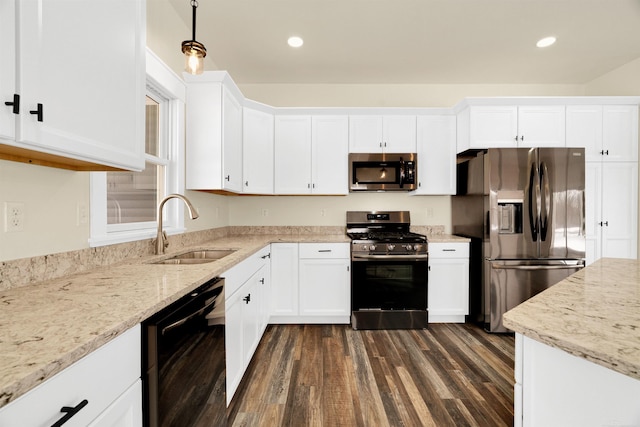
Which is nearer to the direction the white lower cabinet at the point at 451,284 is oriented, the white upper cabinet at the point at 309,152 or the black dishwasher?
the black dishwasher

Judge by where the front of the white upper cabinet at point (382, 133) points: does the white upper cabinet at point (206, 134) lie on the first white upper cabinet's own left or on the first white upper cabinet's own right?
on the first white upper cabinet's own right

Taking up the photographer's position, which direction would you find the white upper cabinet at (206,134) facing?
facing to the right of the viewer

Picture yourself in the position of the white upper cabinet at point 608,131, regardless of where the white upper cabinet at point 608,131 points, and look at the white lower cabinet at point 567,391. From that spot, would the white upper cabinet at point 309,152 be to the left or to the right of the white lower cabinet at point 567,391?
right

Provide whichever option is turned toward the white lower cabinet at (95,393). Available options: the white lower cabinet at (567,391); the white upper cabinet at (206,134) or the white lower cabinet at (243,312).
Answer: the white lower cabinet at (567,391)

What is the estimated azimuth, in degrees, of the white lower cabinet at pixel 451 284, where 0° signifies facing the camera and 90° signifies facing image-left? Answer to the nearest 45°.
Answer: approximately 0°

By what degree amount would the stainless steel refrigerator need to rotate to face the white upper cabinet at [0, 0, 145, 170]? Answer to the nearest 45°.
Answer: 0° — it already faces it
